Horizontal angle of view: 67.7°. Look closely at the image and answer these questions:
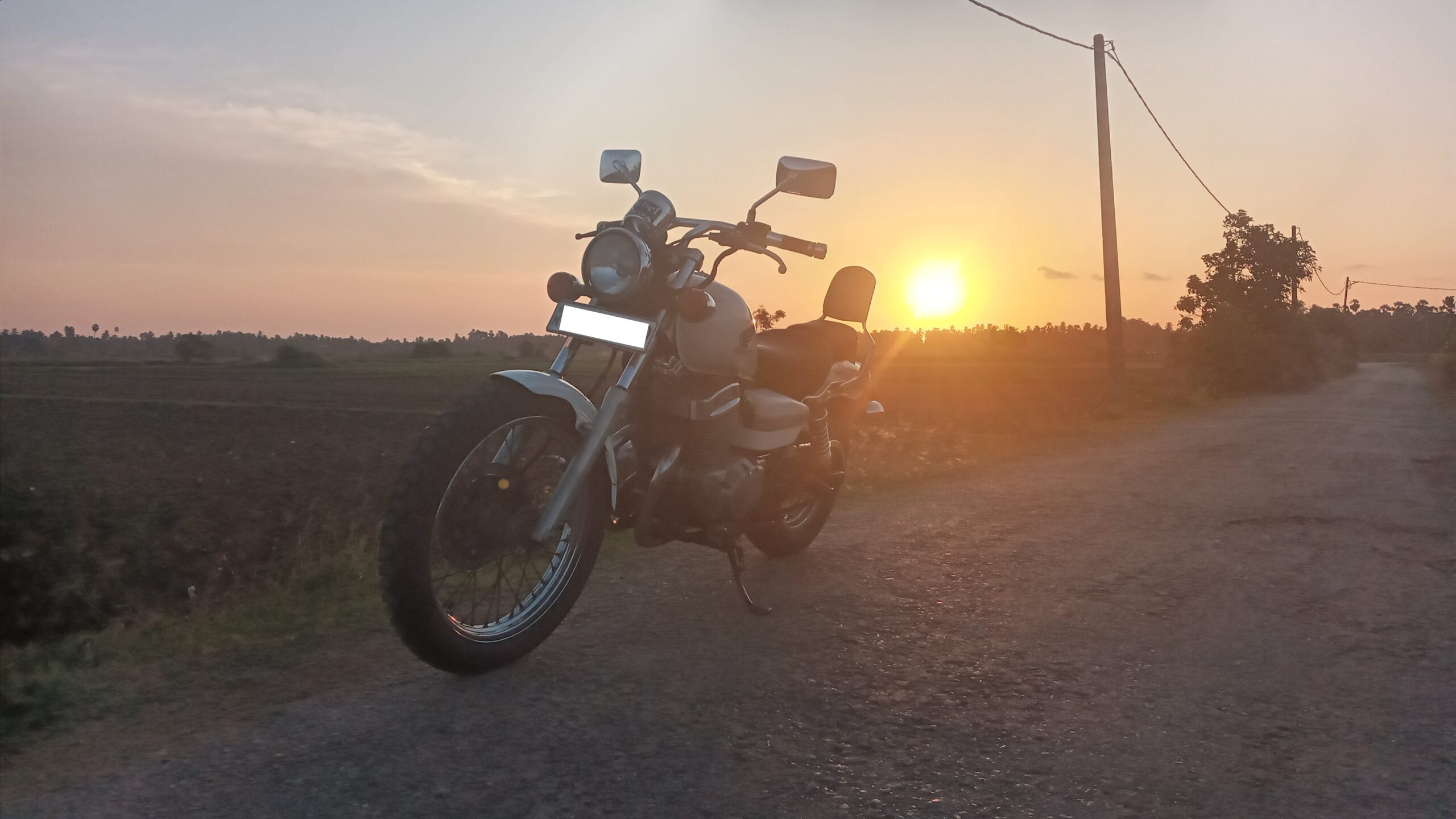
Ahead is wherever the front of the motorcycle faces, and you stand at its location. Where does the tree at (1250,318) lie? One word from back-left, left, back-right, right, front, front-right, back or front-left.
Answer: back

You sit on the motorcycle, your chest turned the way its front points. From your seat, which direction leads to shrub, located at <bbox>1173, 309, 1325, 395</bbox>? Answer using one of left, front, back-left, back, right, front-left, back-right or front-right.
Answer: back

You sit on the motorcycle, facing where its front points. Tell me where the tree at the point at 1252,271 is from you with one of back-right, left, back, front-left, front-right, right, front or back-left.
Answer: back

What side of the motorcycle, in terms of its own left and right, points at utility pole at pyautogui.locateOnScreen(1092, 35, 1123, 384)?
back

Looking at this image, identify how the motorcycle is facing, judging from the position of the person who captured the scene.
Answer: facing the viewer and to the left of the viewer
